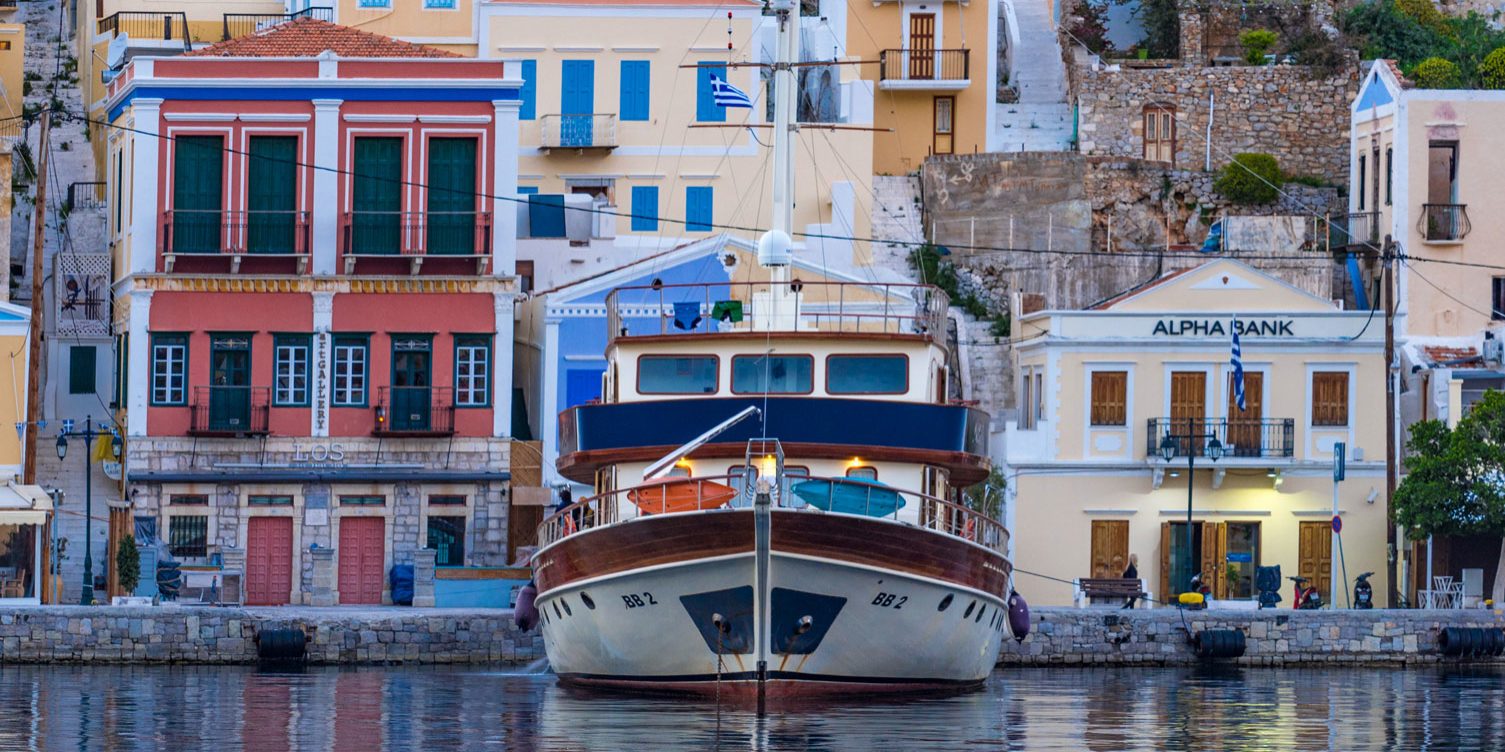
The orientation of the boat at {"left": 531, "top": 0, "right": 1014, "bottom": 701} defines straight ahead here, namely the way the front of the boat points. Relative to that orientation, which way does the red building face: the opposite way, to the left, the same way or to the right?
the same way

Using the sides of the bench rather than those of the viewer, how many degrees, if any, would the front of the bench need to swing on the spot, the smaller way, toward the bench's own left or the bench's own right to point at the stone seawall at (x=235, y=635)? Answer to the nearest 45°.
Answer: approximately 45° to the bench's own right

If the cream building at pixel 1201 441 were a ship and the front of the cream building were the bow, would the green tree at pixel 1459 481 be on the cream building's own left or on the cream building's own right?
on the cream building's own left

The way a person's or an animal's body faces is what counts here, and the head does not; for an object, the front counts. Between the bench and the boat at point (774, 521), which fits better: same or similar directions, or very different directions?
same or similar directions

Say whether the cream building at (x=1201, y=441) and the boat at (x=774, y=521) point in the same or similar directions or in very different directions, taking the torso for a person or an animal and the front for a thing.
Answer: same or similar directions

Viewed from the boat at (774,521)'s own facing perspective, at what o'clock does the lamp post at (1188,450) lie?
The lamp post is roughly at 7 o'clock from the boat.

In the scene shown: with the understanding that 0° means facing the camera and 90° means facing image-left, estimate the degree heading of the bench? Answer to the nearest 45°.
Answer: approximately 0°

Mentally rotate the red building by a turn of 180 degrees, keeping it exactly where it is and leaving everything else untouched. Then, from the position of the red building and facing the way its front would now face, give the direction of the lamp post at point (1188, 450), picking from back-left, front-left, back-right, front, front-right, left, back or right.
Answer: right

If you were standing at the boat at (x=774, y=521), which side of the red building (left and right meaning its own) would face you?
front

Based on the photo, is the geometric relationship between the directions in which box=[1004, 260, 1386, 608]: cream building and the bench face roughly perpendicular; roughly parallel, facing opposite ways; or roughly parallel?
roughly parallel

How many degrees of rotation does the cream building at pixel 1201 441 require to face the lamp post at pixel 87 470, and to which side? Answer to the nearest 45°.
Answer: approximately 45° to its right

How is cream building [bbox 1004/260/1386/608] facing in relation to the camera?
toward the camera

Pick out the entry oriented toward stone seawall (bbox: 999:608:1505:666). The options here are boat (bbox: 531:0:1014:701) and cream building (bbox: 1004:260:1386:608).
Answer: the cream building

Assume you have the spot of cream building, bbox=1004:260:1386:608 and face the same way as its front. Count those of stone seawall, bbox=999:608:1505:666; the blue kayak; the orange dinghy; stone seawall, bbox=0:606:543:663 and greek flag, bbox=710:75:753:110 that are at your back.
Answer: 0
